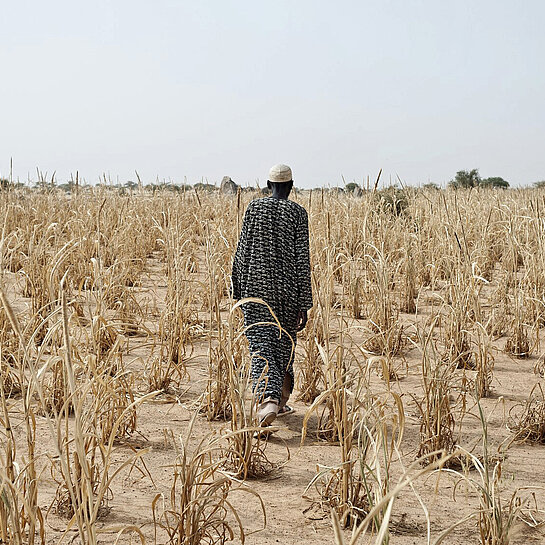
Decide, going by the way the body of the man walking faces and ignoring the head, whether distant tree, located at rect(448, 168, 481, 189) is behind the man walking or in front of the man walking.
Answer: in front

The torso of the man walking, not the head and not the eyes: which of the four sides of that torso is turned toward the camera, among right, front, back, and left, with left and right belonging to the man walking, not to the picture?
back

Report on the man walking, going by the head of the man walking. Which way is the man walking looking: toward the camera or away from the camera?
away from the camera
